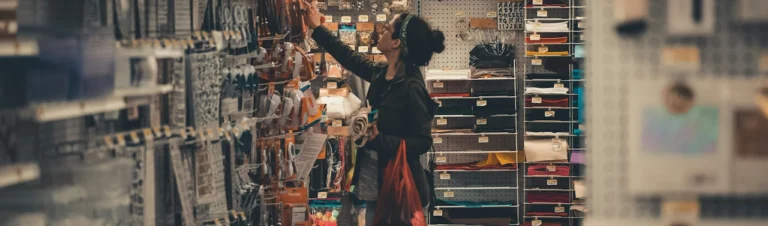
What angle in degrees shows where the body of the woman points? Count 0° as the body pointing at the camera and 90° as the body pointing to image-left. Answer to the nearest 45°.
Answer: approximately 90°

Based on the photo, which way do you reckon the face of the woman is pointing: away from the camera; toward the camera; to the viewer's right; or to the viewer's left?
to the viewer's left
